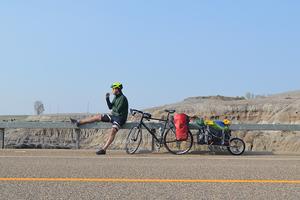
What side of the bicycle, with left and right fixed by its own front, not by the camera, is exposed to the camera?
left

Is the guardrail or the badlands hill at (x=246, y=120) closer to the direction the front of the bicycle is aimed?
the guardrail

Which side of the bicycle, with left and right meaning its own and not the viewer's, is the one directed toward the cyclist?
front

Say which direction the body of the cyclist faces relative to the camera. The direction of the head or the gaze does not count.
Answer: to the viewer's left

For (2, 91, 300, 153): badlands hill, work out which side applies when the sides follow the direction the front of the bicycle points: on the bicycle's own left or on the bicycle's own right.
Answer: on the bicycle's own right

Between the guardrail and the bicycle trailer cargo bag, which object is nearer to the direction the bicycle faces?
the guardrail

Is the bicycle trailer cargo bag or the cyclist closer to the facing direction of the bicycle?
the cyclist

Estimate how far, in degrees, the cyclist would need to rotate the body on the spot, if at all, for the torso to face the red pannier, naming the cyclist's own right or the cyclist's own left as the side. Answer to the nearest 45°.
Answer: approximately 180°

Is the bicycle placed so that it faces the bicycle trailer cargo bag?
no
